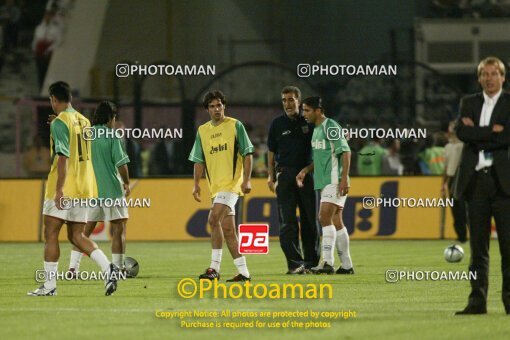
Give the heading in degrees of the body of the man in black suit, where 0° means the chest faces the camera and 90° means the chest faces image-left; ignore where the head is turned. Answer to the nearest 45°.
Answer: approximately 0°

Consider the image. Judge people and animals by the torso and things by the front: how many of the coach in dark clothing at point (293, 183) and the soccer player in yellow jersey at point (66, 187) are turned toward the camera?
1

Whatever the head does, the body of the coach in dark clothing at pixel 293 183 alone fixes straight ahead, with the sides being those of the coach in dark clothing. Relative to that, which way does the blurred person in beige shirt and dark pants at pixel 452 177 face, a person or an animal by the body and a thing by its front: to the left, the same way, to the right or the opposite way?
to the right

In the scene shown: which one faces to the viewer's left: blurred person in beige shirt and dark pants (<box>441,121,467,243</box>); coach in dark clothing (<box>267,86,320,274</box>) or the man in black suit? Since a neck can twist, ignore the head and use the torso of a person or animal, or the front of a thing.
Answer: the blurred person in beige shirt and dark pants

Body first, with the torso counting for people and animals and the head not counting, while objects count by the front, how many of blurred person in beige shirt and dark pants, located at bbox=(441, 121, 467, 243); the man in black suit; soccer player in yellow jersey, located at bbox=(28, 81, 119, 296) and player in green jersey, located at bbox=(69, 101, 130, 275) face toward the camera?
1

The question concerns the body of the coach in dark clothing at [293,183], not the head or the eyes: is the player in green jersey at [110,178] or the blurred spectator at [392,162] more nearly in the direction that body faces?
the player in green jersey

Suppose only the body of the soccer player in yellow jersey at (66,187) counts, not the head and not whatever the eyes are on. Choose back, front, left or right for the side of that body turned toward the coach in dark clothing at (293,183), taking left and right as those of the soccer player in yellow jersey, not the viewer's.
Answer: right

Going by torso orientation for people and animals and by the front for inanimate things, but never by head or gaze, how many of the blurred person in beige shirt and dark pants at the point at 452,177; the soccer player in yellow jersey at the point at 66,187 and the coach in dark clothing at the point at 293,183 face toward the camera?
1

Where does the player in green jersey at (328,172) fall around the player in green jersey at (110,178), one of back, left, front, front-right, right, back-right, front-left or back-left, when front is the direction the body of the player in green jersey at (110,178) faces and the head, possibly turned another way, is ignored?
front-right

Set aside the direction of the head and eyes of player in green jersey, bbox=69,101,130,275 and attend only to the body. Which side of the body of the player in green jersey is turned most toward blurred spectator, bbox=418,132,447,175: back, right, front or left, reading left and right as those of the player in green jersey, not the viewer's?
front

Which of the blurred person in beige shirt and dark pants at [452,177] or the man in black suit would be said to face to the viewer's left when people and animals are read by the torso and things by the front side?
the blurred person in beige shirt and dark pants

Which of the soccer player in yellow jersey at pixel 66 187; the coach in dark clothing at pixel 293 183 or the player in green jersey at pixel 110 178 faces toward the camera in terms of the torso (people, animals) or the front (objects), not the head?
the coach in dark clothing

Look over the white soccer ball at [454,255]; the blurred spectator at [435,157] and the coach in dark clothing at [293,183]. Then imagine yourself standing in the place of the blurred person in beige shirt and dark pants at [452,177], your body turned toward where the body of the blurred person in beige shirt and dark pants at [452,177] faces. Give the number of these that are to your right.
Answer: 1

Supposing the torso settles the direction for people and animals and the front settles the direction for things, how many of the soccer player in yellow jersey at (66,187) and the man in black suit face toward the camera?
1

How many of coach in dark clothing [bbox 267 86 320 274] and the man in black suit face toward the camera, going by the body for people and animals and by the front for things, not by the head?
2

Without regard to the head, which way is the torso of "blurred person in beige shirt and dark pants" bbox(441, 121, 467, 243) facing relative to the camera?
to the viewer's left
